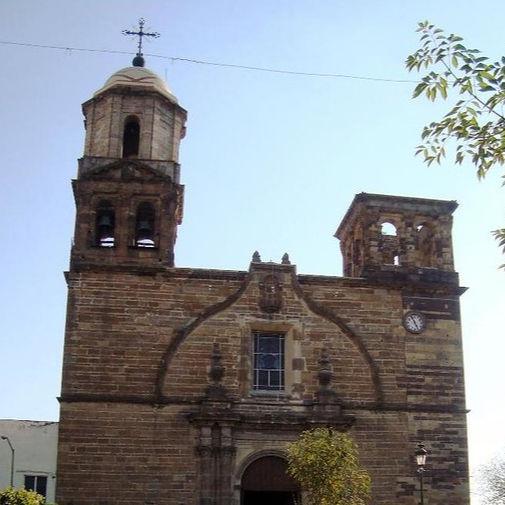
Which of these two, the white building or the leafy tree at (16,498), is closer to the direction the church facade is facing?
the leafy tree

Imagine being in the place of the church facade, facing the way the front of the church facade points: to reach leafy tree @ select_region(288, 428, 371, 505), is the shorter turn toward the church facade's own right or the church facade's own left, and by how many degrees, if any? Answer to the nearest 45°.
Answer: approximately 45° to the church facade's own left

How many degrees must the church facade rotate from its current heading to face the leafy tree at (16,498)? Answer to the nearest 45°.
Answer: approximately 45° to its right

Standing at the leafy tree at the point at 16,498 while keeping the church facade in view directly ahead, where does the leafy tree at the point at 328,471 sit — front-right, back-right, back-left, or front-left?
front-right

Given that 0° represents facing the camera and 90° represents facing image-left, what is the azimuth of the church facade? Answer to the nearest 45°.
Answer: approximately 0°
